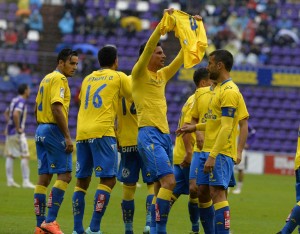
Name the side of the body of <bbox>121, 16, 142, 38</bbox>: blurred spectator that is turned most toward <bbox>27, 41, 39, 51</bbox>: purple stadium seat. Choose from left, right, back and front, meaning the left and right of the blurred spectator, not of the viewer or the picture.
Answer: right

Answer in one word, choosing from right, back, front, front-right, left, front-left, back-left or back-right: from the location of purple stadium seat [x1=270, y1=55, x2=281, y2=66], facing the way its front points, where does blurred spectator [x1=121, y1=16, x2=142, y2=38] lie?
right

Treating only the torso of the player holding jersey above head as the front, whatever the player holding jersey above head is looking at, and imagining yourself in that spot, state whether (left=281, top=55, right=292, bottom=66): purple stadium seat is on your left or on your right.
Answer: on your left

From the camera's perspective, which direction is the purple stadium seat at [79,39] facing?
toward the camera

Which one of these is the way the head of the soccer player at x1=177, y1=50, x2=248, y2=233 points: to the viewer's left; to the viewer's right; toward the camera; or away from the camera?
to the viewer's left

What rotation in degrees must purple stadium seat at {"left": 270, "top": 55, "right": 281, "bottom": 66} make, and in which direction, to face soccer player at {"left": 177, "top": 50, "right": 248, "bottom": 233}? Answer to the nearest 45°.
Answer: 0° — it already faces them

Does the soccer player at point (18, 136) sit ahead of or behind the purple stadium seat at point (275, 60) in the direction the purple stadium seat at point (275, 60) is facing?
ahead

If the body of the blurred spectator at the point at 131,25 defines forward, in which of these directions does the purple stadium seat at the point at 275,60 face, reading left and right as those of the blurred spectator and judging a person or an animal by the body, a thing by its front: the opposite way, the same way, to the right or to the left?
the same way

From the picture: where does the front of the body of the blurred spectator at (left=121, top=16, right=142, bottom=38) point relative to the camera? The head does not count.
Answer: toward the camera

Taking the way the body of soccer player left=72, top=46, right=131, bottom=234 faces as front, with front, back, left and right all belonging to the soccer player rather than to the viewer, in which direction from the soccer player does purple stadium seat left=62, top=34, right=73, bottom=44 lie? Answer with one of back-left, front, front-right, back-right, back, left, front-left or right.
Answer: front-left

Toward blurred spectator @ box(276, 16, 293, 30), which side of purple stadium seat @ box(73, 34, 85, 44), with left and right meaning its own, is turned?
left

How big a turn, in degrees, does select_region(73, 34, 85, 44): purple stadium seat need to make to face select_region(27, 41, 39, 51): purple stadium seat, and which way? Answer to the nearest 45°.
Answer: approximately 90° to its right

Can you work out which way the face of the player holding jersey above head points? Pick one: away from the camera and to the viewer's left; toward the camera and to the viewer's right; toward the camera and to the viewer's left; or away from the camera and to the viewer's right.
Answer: toward the camera and to the viewer's right

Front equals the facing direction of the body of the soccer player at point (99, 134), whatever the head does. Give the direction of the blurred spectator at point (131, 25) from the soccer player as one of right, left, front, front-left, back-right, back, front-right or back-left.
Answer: front-left

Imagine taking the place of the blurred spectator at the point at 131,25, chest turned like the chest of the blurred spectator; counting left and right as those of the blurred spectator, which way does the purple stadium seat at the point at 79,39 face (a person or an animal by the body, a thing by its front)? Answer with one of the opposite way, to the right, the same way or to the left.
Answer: the same way

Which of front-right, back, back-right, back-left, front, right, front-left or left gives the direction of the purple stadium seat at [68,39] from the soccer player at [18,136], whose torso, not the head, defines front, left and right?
left

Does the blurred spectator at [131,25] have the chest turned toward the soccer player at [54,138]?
yes
